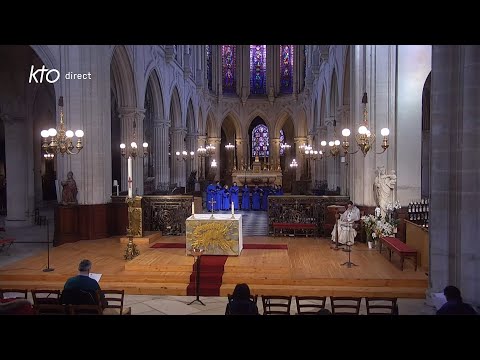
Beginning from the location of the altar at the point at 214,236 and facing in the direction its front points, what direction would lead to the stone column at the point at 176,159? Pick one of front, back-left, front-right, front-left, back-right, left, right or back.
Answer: back

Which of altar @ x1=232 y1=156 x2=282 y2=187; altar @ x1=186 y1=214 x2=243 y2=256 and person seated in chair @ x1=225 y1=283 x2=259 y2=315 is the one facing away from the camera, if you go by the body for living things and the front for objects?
the person seated in chair

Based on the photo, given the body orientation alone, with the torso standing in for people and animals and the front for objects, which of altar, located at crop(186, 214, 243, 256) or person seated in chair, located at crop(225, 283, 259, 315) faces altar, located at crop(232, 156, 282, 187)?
the person seated in chair

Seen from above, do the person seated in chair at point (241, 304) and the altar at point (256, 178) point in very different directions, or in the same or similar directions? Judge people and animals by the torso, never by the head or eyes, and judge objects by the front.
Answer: very different directions

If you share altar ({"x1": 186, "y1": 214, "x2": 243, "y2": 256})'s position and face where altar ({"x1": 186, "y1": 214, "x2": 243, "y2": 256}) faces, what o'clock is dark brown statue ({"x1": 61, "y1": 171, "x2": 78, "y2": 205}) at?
The dark brown statue is roughly at 4 o'clock from the altar.

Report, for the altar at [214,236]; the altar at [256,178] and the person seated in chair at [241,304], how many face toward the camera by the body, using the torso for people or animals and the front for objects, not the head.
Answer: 2

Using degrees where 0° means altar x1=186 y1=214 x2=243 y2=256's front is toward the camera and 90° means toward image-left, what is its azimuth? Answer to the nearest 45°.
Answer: approximately 0°

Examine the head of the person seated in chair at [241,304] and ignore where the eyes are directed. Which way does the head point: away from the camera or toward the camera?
away from the camera

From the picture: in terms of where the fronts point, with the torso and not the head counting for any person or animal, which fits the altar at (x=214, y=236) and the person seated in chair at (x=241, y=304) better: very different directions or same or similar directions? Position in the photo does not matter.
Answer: very different directions

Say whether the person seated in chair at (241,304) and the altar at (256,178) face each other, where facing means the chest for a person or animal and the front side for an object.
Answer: yes

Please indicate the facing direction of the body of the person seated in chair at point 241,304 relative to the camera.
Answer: away from the camera

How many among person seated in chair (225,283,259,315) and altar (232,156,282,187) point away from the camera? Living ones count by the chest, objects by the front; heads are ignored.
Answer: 1

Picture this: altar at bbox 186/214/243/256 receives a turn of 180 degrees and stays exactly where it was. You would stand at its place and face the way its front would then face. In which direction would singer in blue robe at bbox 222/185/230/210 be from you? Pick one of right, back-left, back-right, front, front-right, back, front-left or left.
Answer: front

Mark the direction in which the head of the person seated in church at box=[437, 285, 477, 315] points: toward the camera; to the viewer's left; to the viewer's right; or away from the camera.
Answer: away from the camera
